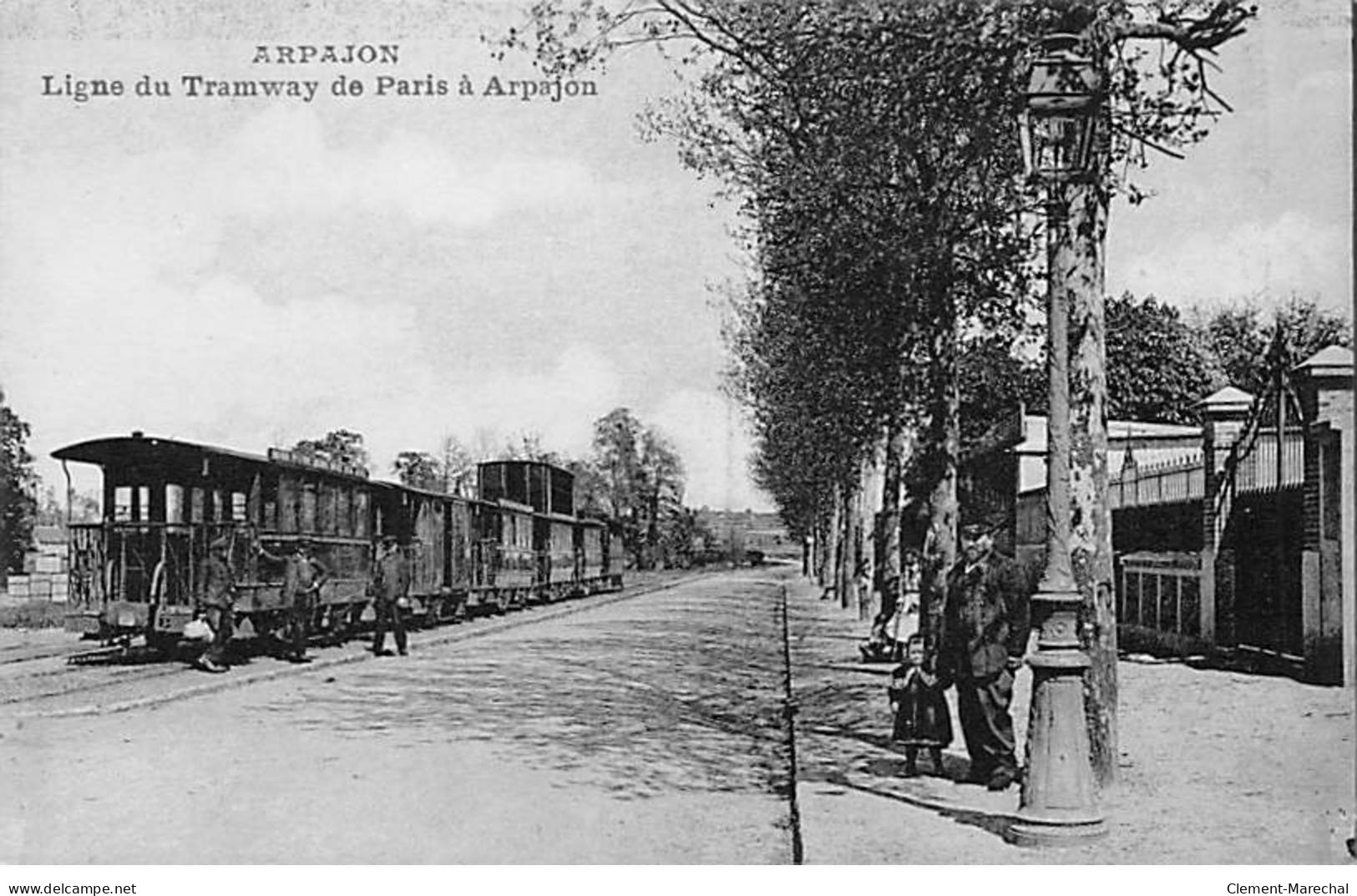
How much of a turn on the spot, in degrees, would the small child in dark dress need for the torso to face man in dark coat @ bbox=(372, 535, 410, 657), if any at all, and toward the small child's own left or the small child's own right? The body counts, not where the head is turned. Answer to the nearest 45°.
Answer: approximately 135° to the small child's own right

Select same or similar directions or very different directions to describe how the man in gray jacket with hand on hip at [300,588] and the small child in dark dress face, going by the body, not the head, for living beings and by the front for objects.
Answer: same or similar directions

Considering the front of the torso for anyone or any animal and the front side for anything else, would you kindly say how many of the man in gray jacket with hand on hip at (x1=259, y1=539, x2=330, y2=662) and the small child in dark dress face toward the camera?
2

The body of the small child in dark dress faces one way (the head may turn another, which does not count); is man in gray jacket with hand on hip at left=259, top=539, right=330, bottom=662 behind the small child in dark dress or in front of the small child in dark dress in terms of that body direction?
behind

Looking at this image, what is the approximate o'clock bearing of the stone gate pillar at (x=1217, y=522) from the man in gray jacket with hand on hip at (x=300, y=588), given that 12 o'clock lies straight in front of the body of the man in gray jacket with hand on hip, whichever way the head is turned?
The stone gate pillar is roughly at 10 o'clock from the man in gray jacket with hand on hip.

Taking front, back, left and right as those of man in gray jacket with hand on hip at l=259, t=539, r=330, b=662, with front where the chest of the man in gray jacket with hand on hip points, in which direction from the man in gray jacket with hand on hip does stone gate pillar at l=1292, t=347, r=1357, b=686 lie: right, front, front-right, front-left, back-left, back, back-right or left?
front-left

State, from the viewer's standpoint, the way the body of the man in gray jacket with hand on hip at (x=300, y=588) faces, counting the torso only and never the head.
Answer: toward the camera
